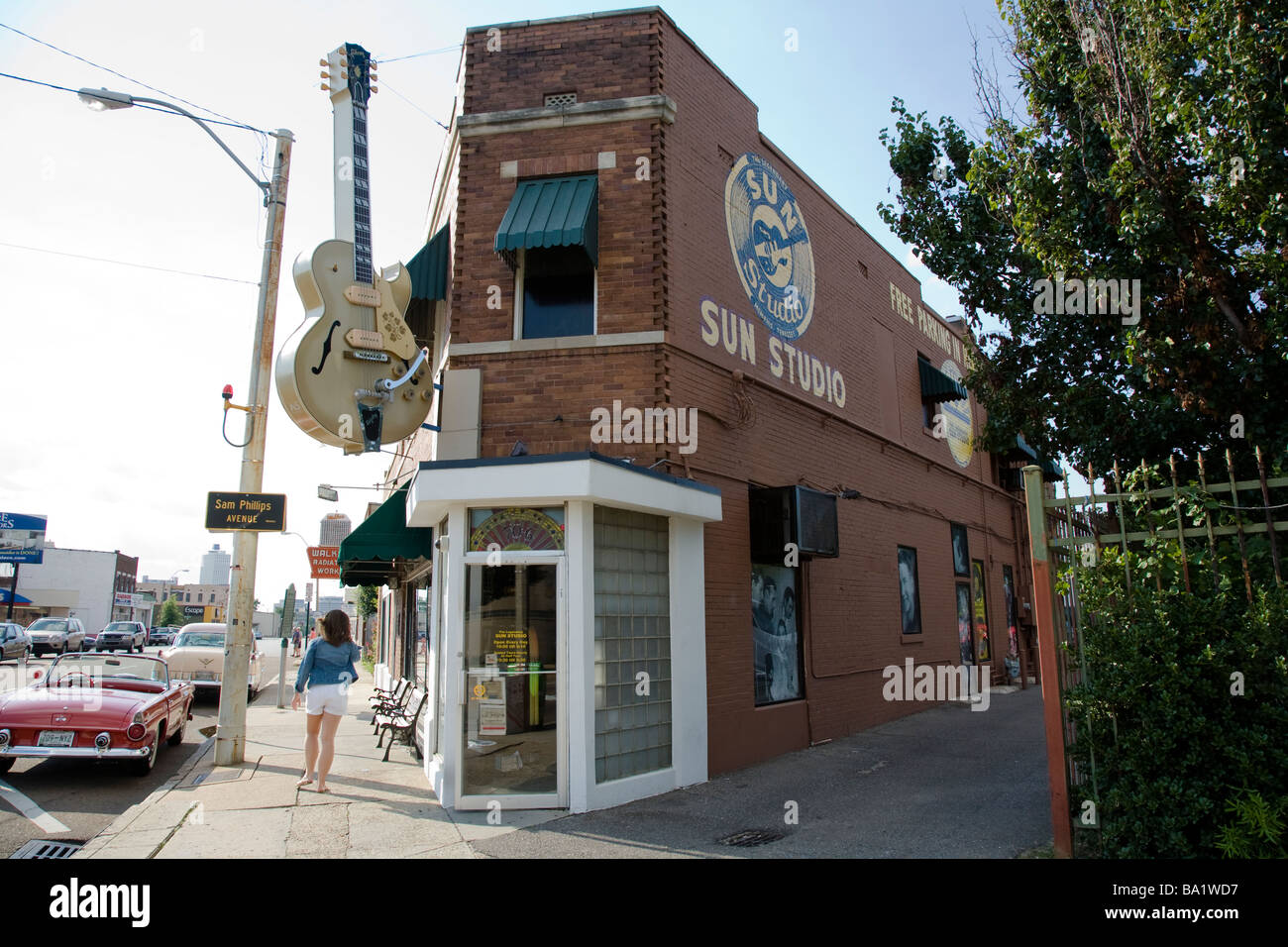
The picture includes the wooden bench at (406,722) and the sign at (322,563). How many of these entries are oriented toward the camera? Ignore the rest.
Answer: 1

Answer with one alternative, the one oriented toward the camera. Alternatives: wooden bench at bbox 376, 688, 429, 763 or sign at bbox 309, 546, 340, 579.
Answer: the sign

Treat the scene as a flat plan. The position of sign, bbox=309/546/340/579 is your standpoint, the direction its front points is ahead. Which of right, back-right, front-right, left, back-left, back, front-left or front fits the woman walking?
front

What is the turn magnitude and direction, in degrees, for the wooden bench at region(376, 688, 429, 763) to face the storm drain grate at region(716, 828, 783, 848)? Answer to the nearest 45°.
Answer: approximately 135° to its left

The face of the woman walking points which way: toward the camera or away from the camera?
away from the camera

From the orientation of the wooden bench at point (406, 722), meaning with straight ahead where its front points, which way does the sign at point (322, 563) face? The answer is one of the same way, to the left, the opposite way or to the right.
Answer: to the left

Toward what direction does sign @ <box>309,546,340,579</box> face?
toward the camera

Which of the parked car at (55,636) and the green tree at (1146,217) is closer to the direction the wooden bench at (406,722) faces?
the parked car

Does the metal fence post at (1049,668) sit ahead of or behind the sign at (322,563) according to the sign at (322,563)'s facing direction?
ahead

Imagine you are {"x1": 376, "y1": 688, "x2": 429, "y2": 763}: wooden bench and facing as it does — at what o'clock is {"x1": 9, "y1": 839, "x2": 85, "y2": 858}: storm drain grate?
The storm drain grate is roughly at 10 o'clock from the wooden bench.

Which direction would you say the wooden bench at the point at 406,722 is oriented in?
to the viewer's left

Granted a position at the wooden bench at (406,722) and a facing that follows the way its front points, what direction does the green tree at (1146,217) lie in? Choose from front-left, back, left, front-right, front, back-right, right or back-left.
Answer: back-left

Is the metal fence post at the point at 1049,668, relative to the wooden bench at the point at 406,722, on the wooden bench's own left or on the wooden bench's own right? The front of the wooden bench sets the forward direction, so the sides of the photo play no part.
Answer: on the wooden bench's own left

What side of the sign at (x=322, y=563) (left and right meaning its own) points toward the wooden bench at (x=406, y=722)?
front

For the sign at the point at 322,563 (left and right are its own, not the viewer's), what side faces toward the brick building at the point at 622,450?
front
